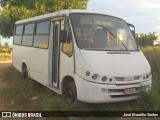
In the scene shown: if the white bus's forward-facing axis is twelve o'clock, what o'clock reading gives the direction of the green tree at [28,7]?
The green tree is roughly at 7 o'clock from the white bus.

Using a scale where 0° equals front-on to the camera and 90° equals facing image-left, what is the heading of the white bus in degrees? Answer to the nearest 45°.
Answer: approximately 315°

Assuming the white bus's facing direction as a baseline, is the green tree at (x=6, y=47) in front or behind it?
behind
